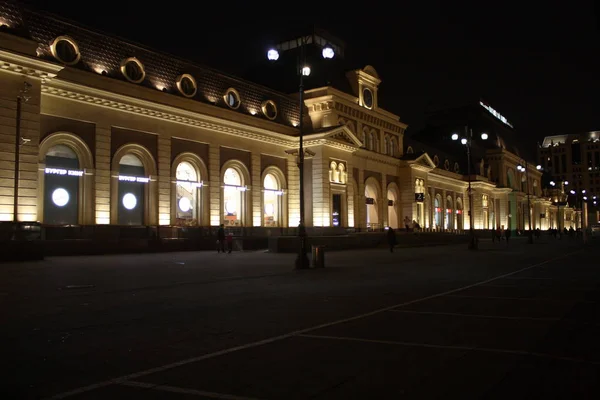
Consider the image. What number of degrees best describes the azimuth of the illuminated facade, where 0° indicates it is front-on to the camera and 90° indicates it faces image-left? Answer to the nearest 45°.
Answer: approximately 315°

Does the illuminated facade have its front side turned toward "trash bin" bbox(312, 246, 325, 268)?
yes
